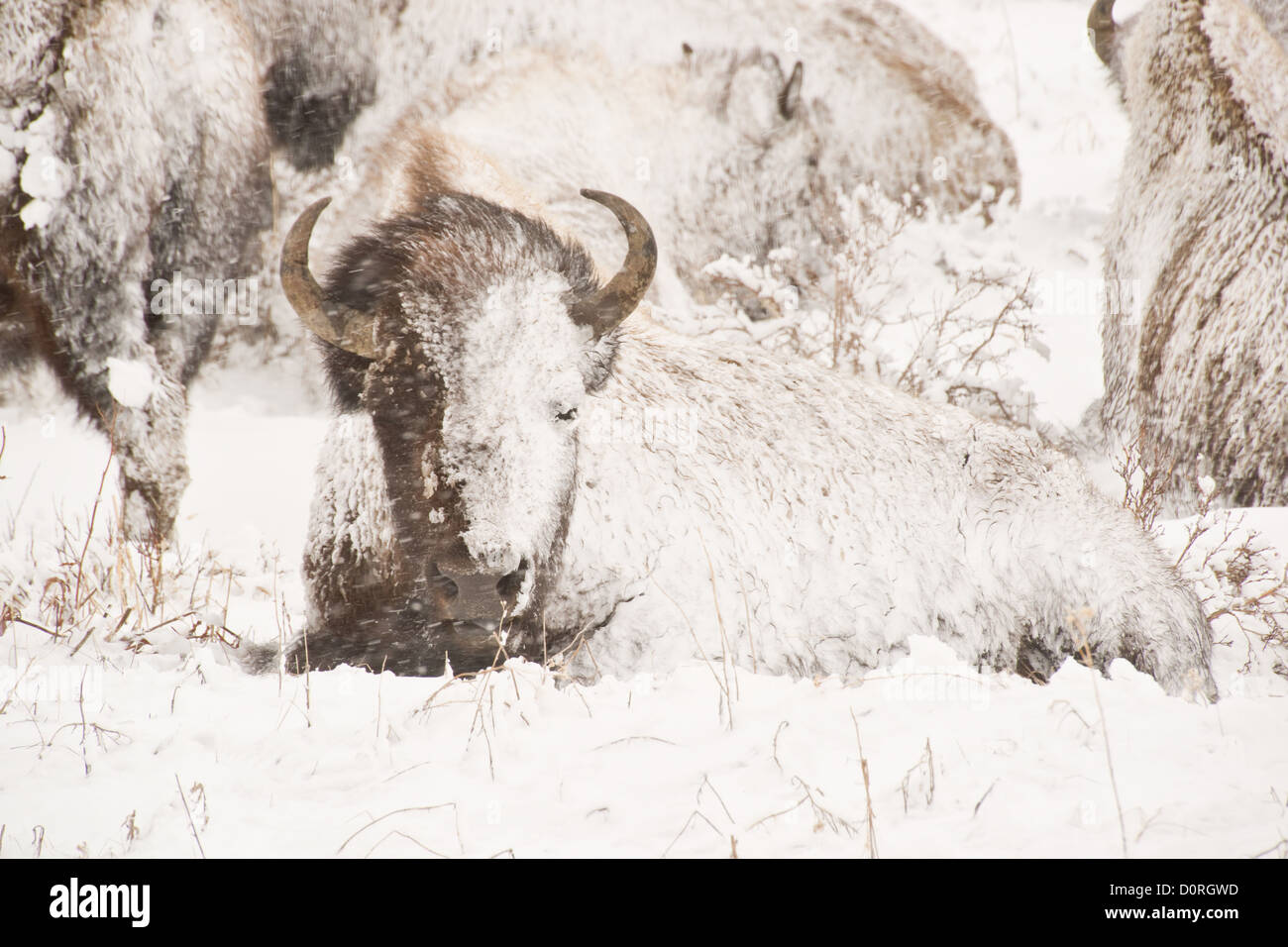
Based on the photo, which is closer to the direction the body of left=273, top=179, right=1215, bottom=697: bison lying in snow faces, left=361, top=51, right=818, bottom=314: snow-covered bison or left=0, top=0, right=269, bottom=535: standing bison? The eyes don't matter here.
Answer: the standing bison

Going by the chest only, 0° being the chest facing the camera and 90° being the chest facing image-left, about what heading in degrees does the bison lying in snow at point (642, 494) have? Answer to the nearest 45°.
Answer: approximately 45°

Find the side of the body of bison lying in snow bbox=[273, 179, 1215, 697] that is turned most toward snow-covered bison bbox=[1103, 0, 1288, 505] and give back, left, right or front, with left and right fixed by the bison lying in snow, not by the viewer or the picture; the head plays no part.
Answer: back

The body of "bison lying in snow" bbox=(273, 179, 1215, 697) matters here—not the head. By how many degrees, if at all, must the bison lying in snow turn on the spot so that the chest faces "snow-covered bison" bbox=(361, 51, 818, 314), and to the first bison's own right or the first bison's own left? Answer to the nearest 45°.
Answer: approximately 135° to the first bison's own right

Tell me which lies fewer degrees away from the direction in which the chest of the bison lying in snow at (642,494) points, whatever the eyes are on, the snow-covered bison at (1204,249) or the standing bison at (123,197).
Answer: the standing bison

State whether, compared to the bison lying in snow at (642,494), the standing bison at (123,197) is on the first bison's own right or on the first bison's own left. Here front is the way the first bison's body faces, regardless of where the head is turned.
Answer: on the first bison's own right

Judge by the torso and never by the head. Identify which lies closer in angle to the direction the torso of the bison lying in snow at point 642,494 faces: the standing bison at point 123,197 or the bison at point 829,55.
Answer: the standing bison
